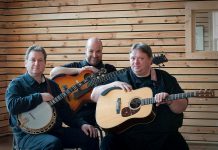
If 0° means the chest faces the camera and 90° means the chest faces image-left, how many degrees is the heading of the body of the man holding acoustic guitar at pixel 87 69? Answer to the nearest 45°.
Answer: approximately 0°

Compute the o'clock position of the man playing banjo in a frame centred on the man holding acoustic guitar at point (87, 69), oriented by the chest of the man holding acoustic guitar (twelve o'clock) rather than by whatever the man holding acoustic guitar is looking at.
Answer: The man playing banjo is roughly at 1 o'clock from the man holding acoustic guitar.

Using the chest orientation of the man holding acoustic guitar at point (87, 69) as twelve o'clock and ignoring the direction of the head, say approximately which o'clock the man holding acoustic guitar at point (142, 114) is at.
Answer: the man holding acoustic guitar at point (142, 114) is roughly at 11 o'clock from the man holding acoustic guitar at point (87, 69).
